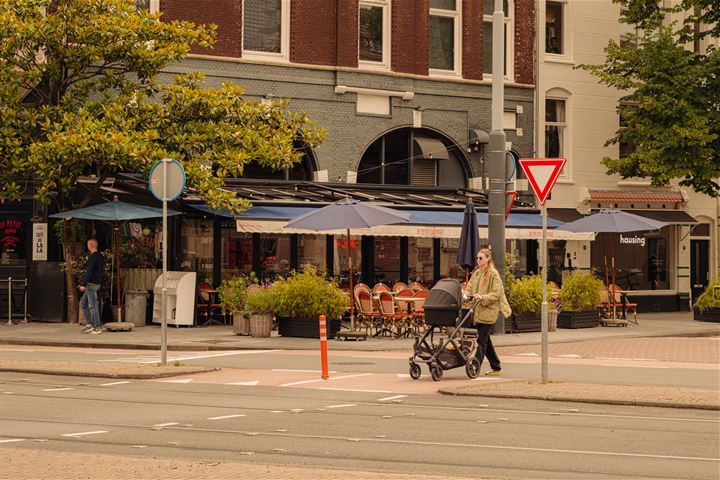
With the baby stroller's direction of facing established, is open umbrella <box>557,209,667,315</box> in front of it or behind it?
behind

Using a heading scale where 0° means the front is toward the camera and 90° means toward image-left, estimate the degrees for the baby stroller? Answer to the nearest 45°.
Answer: approximately 45°

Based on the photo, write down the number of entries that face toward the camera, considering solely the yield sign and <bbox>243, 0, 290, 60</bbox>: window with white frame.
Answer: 2

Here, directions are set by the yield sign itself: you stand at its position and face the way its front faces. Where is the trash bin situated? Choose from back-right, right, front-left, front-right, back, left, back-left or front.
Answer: back-right

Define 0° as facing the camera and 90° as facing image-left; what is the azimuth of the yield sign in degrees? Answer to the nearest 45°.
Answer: approximately 0°

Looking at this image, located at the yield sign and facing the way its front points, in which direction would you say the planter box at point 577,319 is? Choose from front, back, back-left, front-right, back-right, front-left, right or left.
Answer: back

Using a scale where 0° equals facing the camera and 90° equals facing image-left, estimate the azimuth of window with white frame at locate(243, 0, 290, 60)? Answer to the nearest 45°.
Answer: approximately 0°

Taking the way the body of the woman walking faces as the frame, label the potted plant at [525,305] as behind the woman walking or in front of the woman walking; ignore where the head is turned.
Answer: behind

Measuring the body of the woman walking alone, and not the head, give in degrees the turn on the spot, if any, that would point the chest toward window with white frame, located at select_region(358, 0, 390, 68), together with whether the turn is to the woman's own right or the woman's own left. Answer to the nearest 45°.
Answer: approximately 135° to the woman's own right
